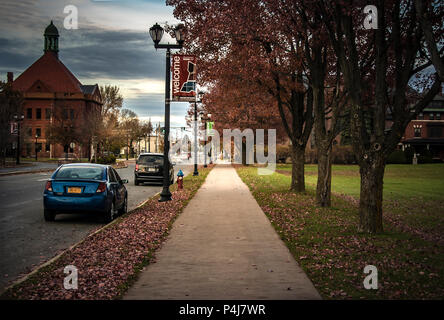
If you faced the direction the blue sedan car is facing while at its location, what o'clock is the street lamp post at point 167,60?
The street lamp post is roughly at 1 o'clock from the blue sedan car.

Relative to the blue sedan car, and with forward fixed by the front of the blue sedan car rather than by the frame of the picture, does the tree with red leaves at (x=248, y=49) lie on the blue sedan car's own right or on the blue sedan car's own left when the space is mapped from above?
on the blue sedan car's own right

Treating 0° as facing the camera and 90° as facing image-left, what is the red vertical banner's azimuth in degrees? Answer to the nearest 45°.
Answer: approximately 0°

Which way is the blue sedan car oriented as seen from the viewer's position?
away from the camera

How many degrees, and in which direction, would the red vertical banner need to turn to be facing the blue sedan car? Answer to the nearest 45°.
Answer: approximately 45° to its right

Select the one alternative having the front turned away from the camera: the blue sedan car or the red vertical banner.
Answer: the blue sedan car

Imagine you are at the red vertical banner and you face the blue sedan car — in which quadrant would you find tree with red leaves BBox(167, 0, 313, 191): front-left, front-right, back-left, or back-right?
back-left

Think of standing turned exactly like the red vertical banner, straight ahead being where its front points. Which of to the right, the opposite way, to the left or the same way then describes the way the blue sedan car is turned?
the opposite way

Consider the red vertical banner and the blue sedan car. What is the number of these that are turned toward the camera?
1
